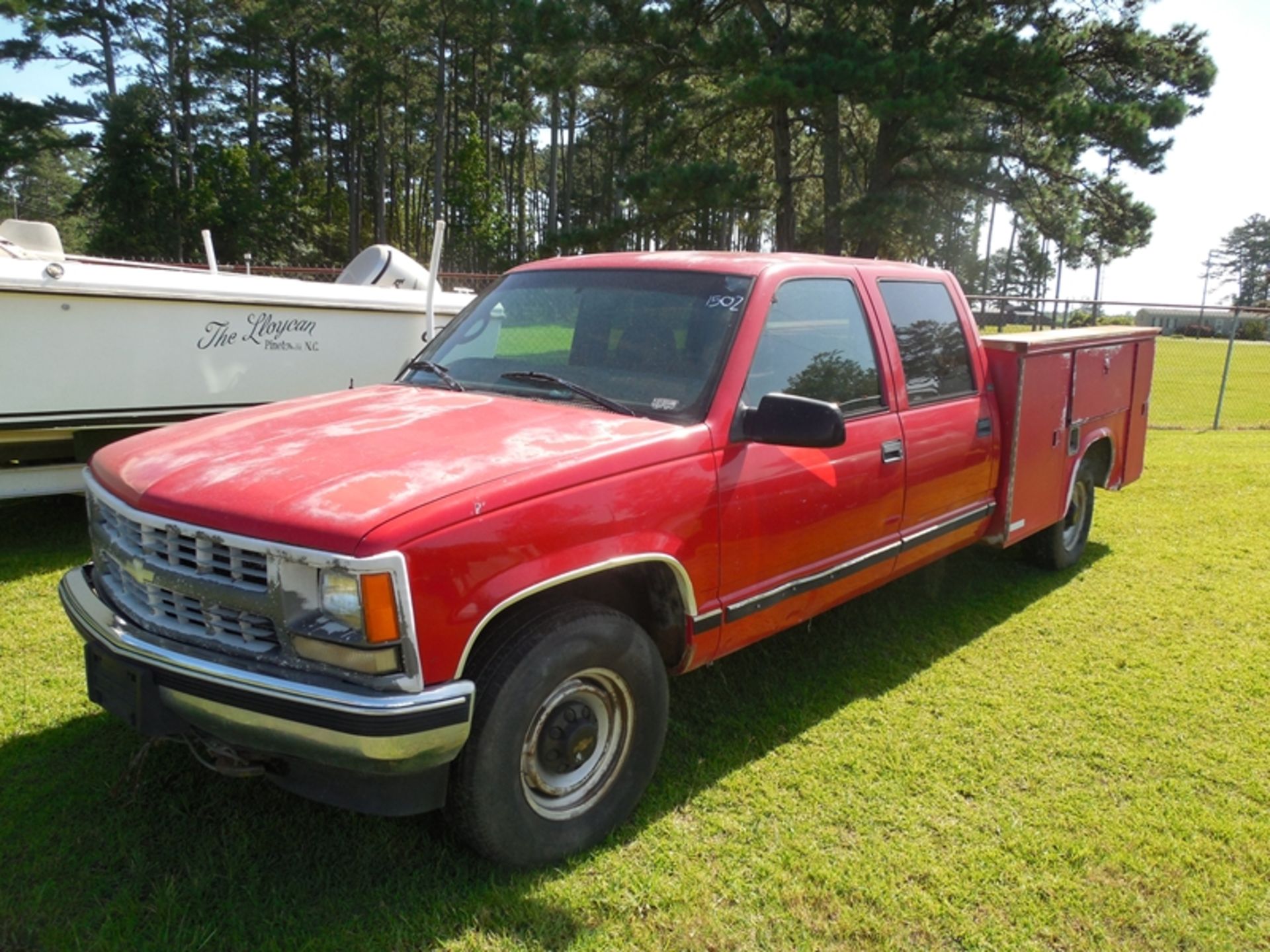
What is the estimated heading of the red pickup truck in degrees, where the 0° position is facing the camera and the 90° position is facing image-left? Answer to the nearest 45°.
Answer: approximately 45°

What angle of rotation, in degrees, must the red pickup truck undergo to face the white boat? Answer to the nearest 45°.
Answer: approximately 90° to its right

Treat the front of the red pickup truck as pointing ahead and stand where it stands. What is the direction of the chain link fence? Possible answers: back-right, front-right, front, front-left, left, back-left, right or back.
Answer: back
